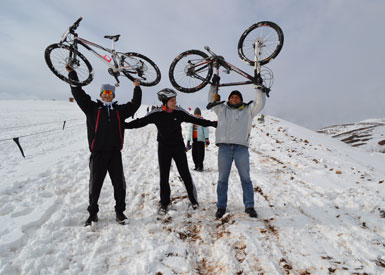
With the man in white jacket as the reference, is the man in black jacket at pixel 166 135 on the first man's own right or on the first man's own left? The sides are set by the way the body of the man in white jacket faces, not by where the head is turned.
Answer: on the first man's own right

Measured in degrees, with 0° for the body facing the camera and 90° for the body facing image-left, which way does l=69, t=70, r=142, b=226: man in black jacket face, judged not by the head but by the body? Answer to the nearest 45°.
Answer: approximately 0°

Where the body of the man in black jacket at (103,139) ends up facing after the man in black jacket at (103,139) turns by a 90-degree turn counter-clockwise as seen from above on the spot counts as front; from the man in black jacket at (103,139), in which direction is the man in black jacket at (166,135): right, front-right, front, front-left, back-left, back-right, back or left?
front

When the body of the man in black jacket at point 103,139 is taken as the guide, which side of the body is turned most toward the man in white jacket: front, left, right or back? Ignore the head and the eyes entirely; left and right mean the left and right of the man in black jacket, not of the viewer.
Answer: left

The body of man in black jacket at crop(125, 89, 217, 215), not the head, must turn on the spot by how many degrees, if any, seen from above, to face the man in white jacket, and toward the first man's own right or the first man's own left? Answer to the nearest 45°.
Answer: approximately 90° to the first man's own left

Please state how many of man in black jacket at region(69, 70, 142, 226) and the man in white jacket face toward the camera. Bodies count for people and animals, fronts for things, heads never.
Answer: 2

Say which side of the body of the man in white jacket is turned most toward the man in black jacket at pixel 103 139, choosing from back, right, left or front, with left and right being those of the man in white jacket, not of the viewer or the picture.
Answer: right

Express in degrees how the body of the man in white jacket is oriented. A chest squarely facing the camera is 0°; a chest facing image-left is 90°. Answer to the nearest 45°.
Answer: approximately 0°
